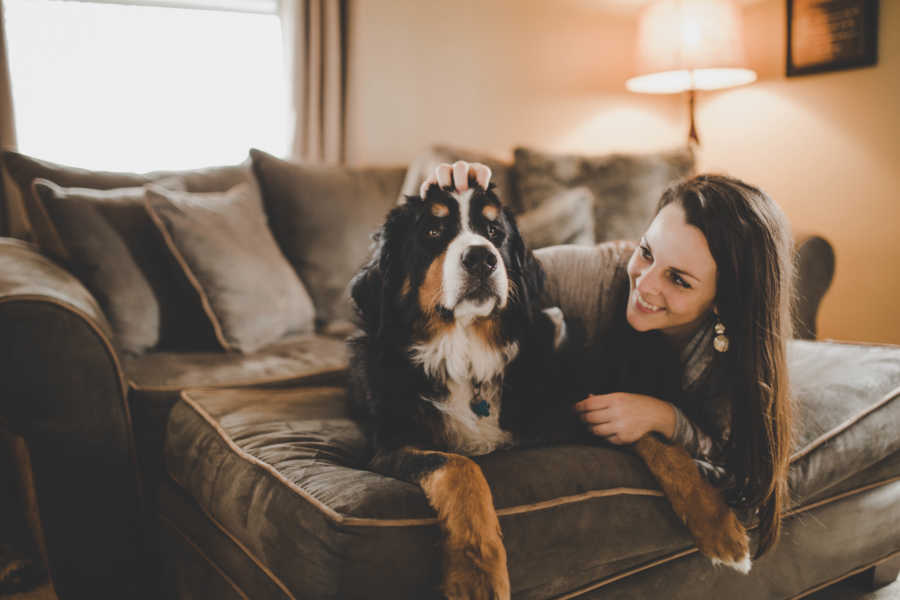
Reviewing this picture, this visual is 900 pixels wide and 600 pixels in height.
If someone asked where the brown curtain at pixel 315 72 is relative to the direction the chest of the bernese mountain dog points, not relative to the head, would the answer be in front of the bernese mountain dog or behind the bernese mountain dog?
behind

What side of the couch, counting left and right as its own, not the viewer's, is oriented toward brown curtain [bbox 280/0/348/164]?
back

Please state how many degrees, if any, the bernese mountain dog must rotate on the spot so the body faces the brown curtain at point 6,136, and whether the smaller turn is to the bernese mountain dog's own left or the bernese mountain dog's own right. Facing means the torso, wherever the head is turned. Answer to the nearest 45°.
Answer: approximately 135° to the bernese mountain dog's own right

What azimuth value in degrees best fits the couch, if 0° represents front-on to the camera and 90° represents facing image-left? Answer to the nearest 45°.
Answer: approximately 0°

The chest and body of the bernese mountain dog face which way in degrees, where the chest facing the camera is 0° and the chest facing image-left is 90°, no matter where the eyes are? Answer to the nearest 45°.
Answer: approximately 0°

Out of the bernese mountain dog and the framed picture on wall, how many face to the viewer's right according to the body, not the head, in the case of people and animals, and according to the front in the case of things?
0

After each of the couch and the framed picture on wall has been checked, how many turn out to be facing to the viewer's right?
0

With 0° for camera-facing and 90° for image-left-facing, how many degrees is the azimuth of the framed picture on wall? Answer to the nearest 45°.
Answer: approximately 45°

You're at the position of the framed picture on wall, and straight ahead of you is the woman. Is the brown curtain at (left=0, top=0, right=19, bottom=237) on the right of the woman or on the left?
right
